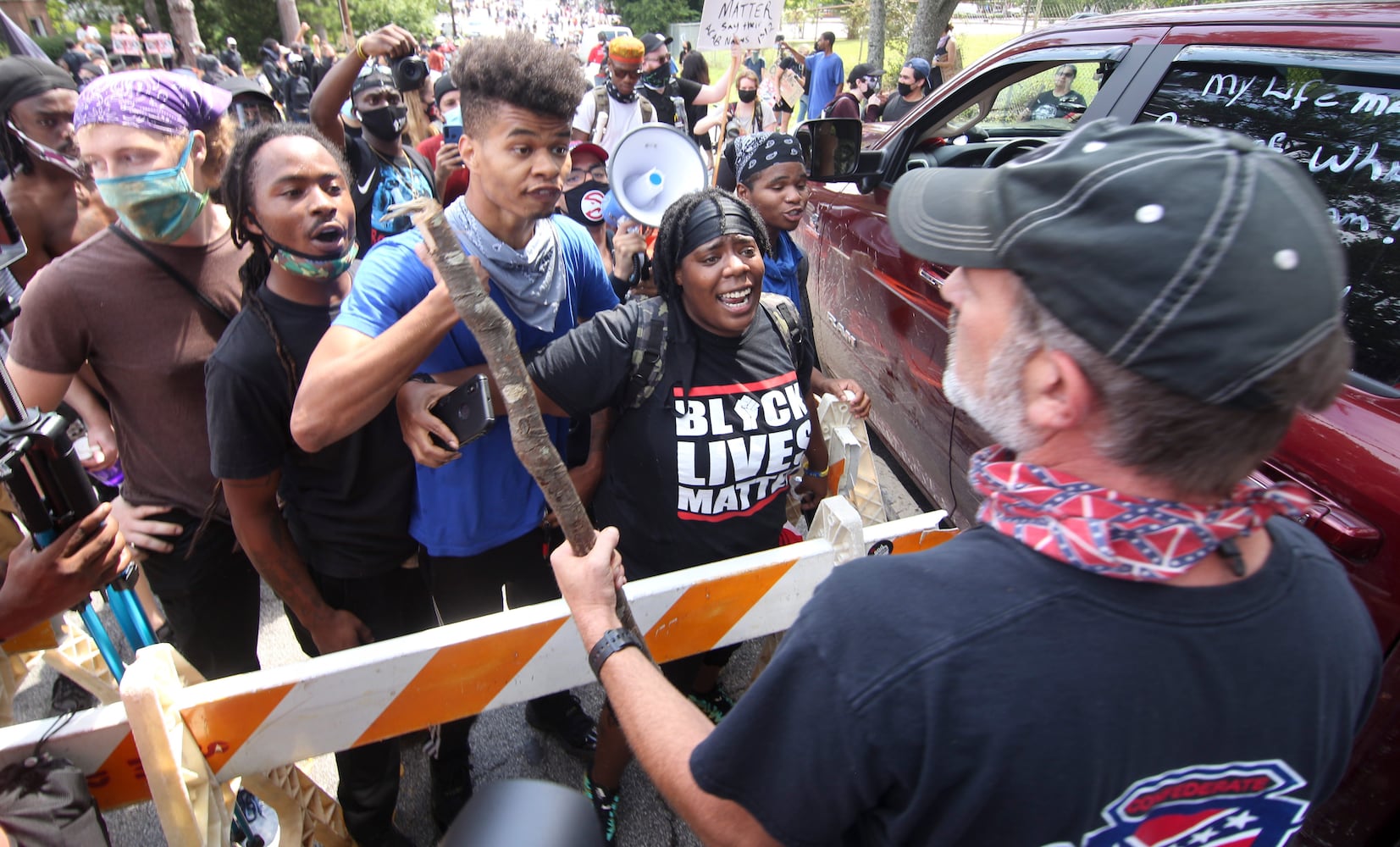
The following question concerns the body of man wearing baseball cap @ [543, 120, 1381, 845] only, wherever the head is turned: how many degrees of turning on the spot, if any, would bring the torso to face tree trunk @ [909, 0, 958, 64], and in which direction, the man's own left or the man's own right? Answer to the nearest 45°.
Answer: approximately 45° to the man's own right

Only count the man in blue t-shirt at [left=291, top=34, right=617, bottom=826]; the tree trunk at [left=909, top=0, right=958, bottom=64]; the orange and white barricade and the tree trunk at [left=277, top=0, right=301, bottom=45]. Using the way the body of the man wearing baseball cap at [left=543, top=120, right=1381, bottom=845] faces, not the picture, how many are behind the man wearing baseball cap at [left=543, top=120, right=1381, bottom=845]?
0

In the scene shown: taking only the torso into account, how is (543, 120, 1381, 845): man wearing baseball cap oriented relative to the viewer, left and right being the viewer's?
facing away from the viewer and to the left of the viewer

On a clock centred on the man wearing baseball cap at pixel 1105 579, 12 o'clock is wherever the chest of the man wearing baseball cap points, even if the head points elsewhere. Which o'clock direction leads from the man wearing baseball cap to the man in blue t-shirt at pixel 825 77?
The man in blue t-shirt is roughly at 1 o'clock from the man wearing baseball cap.

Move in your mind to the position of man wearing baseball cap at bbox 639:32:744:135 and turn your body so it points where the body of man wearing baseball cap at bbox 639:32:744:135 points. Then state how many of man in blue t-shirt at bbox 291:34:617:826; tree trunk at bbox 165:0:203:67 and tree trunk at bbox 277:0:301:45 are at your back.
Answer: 2

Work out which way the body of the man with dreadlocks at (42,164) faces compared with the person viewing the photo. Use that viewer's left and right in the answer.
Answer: facing the viewer and to the right of the viewer

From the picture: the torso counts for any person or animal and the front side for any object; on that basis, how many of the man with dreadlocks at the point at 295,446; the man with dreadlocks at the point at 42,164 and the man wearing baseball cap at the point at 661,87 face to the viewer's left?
0

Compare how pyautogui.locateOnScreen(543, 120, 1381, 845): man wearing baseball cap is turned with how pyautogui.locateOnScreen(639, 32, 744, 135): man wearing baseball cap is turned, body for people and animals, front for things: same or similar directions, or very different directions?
very different directions

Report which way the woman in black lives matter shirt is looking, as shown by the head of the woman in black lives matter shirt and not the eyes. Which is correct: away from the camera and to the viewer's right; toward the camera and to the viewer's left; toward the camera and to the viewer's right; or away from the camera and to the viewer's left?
toward the camera and to the viewer's right

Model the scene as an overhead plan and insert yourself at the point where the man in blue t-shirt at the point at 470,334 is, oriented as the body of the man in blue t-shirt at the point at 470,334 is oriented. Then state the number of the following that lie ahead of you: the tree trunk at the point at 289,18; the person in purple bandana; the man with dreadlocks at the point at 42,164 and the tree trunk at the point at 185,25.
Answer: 0

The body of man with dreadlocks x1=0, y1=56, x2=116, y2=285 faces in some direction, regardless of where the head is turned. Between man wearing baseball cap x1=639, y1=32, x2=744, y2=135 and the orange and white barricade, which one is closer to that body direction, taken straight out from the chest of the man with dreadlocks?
the orange and white barricade

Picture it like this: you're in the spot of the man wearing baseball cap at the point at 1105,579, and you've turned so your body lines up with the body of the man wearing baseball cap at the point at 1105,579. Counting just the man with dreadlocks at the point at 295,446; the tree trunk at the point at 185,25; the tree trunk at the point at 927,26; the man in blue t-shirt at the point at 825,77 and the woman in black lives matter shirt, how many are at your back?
0

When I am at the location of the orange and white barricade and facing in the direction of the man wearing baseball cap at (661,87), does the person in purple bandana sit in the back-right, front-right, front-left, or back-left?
front-left

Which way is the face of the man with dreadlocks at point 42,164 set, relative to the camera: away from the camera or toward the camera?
toward the camera

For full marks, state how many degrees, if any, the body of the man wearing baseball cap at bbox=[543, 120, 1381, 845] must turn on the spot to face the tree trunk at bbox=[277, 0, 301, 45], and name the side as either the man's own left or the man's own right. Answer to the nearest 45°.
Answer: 0° — they already face it

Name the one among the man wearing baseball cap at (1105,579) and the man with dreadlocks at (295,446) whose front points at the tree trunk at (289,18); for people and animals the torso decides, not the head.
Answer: the man wearing baseball cap

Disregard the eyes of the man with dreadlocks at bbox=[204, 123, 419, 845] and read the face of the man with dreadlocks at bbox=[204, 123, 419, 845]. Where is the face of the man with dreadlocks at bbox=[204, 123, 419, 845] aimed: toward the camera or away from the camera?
toward the camera

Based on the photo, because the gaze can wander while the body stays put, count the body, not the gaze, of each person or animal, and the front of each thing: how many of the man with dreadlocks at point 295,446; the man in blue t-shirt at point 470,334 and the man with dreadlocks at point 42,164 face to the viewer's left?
0

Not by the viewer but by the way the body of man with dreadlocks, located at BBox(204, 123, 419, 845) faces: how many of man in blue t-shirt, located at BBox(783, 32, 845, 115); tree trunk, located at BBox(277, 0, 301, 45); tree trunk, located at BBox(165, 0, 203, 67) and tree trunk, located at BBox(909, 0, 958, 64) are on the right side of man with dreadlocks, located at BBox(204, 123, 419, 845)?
0

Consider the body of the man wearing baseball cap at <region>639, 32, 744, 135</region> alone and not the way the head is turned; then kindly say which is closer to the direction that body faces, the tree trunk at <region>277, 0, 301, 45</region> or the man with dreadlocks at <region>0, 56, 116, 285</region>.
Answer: the man with dreadlocks

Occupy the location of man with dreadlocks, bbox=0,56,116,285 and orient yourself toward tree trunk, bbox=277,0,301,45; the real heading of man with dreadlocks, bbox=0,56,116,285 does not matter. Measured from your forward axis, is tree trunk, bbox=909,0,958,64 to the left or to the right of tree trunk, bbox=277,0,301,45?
right
